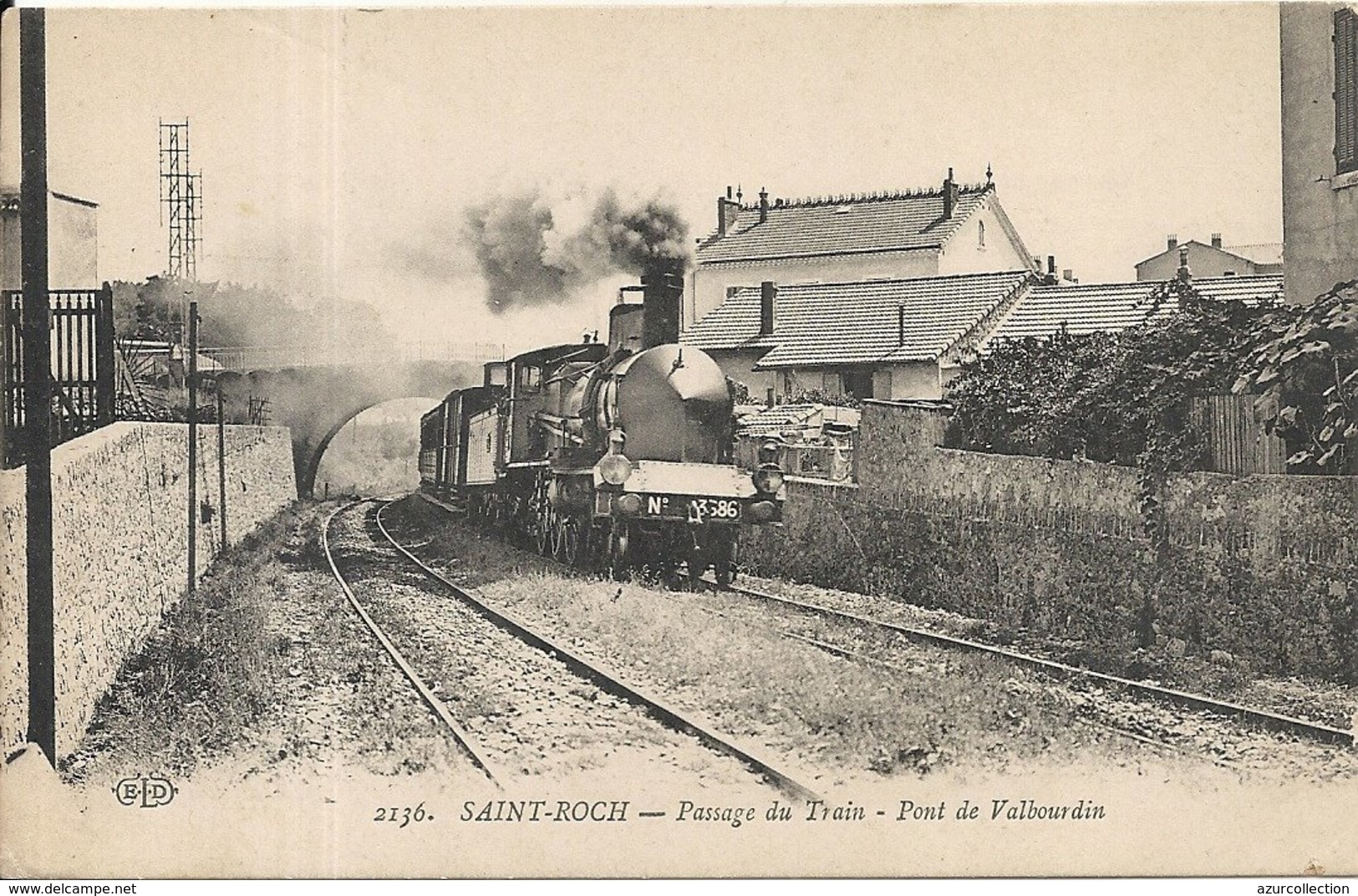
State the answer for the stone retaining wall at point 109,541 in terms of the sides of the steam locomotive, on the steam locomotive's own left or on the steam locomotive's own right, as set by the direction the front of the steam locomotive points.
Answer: on the steam locomotive's own right

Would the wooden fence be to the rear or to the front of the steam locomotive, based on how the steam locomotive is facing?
to the front

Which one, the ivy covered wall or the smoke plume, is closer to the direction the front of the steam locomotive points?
the ivy covered wall

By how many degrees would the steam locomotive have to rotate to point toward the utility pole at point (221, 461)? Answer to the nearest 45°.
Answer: approximately 135° to its right

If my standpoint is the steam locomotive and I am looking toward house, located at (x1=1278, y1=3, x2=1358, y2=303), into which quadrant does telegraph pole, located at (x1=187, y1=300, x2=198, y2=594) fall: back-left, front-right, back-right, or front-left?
back-right

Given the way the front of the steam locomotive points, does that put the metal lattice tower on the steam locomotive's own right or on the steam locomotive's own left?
on the steam locomotive's own right

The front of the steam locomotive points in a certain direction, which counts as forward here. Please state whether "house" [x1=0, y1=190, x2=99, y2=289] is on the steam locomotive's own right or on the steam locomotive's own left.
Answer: on the steam locomotive's own right

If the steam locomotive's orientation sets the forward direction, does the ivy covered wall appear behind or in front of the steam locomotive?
in front

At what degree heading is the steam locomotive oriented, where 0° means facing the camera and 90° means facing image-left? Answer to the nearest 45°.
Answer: approximately 315°
